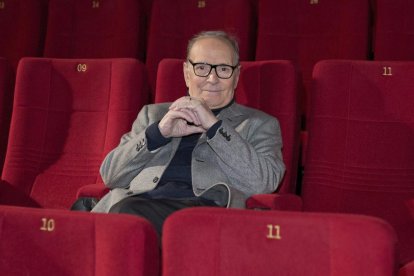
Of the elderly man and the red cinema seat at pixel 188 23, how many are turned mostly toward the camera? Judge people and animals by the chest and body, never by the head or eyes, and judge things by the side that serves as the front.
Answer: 2

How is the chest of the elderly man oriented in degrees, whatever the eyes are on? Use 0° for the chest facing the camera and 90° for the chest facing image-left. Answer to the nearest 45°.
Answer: approximately 0°
